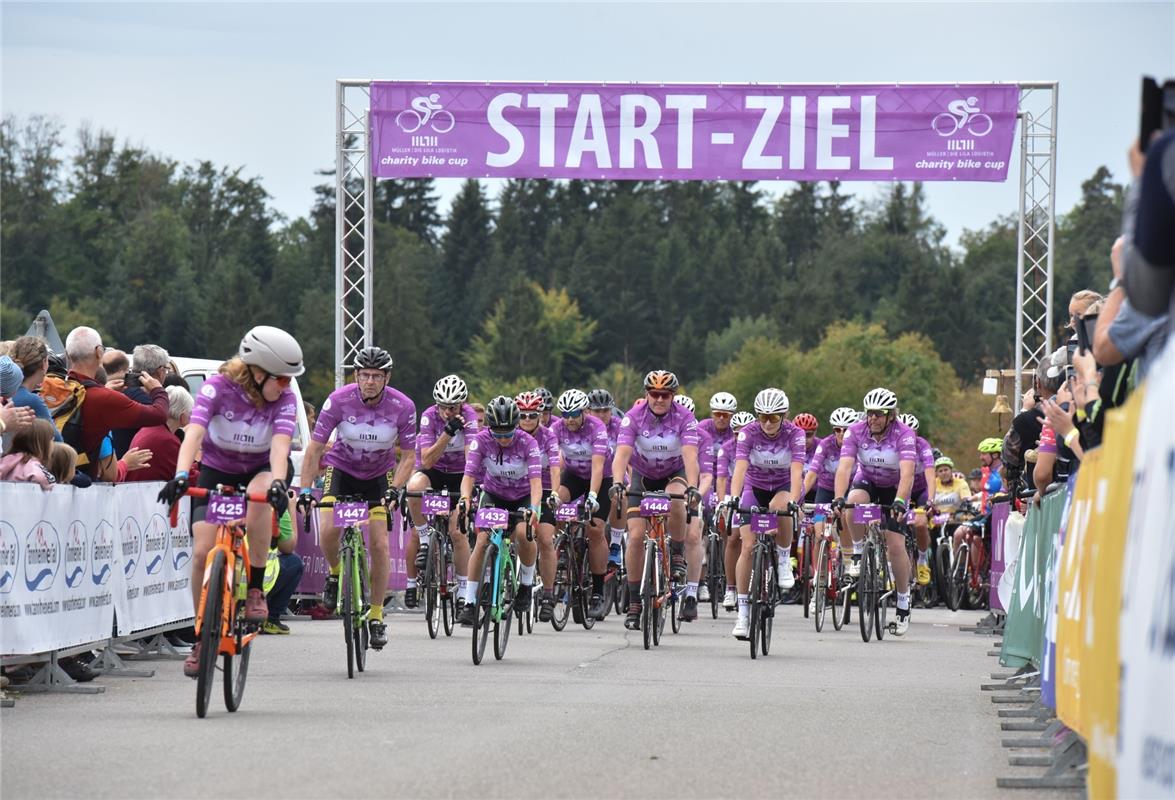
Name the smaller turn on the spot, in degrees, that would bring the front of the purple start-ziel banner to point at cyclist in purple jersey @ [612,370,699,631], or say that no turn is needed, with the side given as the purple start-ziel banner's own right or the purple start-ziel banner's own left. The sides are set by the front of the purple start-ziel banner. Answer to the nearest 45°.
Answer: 0° — it already faces them

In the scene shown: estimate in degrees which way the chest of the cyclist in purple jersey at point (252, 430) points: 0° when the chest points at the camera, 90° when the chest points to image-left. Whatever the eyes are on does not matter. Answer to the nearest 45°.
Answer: approximately 0°

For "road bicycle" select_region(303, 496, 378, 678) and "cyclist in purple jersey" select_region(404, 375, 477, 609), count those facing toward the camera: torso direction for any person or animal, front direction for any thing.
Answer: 2

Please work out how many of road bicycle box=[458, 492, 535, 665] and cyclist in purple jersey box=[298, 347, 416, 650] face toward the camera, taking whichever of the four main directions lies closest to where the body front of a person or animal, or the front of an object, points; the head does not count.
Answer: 2

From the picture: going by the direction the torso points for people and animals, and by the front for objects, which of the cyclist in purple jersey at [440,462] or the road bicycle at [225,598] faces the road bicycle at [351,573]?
the cyclist in purple jersey

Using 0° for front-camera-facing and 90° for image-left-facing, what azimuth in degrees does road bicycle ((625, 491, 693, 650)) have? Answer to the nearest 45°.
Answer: approximately 0°
